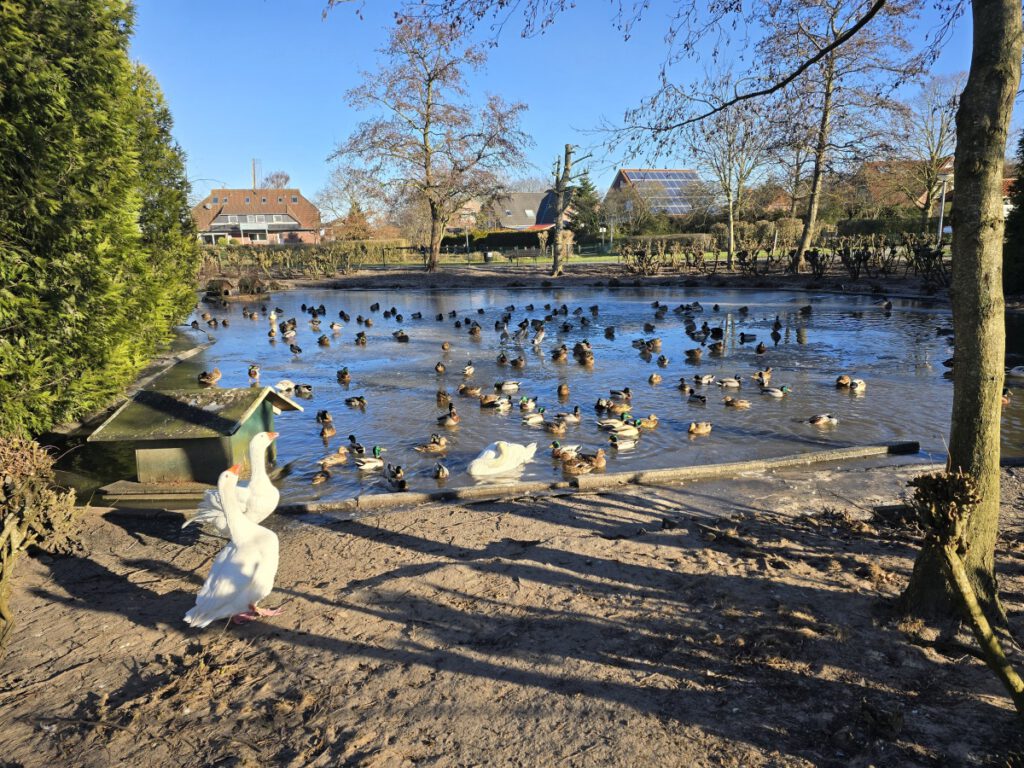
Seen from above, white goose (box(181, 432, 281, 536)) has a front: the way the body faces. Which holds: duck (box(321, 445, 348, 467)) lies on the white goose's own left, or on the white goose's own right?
on the white goose's own left

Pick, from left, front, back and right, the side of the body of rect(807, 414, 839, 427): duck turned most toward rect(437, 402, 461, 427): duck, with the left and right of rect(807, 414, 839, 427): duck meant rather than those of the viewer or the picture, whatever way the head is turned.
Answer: front

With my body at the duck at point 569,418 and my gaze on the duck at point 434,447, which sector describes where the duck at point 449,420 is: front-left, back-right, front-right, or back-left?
front-right

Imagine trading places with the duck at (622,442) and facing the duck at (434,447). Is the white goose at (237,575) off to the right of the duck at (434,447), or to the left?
left

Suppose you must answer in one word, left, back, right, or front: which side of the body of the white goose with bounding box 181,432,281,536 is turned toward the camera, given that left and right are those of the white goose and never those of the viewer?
right

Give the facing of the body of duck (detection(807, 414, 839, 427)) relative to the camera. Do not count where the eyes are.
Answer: to the viewer's left
